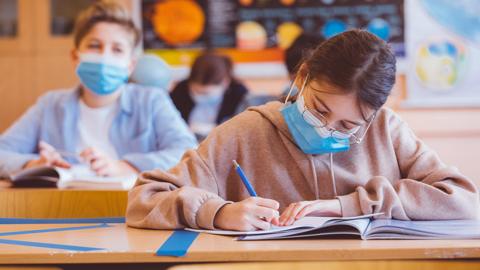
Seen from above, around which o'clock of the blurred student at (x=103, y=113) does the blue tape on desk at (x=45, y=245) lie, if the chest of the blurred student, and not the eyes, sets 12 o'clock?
The blue tape on desk is roughly at 12 o'clock from the blurred student.

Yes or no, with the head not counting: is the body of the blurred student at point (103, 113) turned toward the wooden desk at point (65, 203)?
yes

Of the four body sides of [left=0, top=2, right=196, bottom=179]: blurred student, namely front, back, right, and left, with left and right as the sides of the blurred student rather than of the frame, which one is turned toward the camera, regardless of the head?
front
